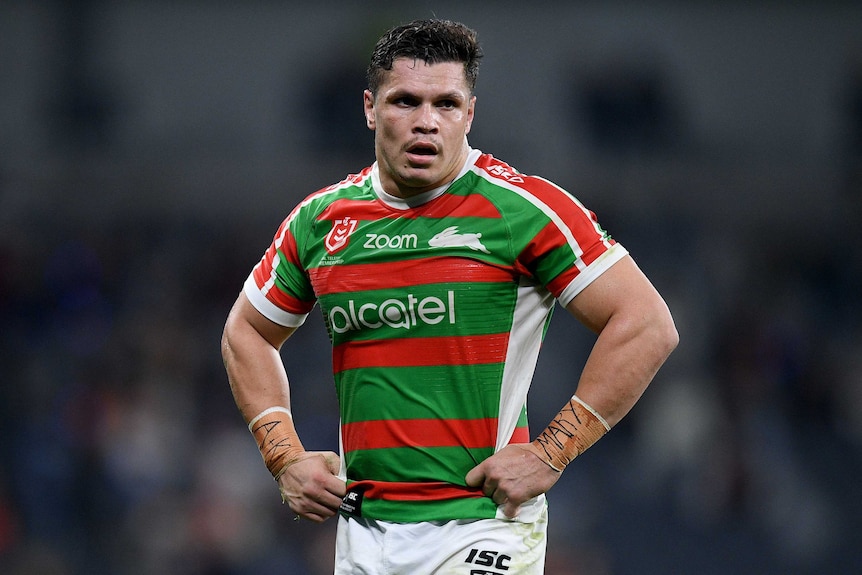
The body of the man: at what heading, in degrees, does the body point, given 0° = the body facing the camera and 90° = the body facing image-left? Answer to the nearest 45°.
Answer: approximately 45°
